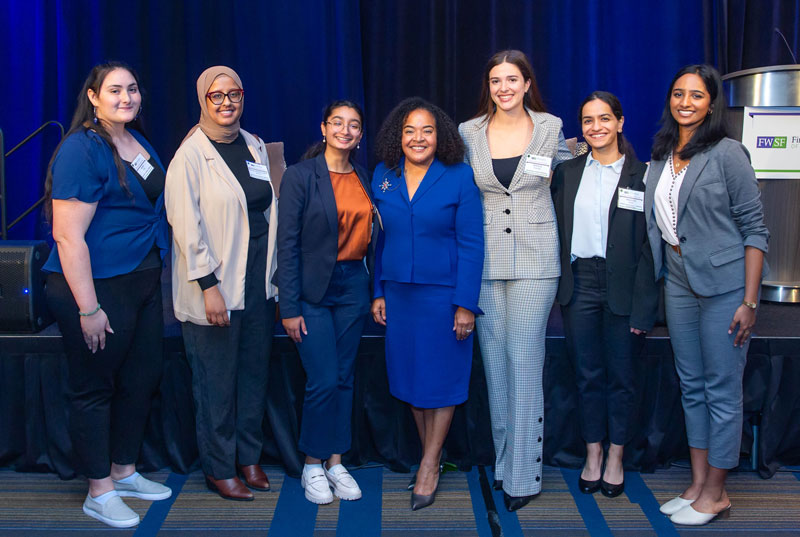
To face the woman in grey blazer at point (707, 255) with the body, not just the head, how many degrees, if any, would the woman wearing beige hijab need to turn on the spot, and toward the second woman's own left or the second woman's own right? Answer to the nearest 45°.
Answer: approximately 45° to the second woman's own left

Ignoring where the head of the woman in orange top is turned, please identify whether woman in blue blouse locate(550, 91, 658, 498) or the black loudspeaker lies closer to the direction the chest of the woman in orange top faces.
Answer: the woman in blue blouse

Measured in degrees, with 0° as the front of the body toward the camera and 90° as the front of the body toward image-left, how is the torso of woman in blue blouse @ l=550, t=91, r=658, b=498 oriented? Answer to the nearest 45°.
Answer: approximately 0°

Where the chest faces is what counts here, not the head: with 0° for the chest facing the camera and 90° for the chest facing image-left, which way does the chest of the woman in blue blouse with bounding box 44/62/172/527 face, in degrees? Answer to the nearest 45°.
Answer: approximately 315°

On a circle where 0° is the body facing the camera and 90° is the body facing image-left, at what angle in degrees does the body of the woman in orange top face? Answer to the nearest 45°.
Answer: approximately 315°

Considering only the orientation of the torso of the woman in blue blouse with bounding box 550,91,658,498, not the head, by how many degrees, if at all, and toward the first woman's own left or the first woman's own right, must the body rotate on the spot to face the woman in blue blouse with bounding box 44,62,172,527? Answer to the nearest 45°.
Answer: approximately 90° to the first woman's own right

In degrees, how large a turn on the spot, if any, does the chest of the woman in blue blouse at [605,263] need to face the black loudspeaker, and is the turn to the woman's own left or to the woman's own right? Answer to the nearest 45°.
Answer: approximately 90° to the woman's own right
